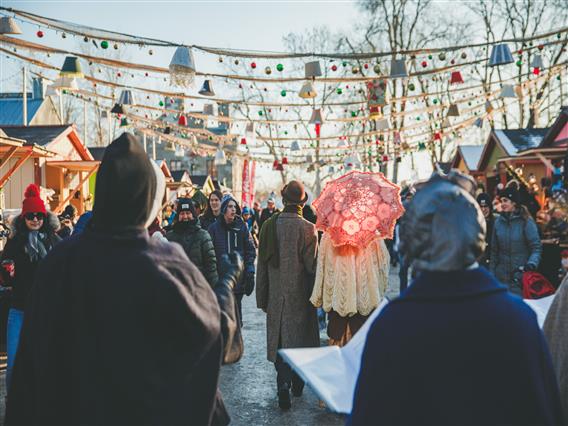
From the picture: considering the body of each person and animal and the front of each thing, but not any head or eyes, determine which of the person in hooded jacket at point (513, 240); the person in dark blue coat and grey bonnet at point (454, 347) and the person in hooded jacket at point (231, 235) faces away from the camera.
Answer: the person in dark blue coat and grey bonnet at point (454, 347)

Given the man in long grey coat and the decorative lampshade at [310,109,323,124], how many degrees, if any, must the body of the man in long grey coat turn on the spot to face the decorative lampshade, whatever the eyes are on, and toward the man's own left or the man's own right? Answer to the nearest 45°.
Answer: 0° — they already face it

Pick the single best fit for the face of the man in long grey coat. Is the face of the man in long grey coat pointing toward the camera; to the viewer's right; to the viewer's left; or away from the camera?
away from the camera

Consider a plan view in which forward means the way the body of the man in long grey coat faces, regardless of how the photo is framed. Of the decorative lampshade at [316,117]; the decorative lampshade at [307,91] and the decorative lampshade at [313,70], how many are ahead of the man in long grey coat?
3

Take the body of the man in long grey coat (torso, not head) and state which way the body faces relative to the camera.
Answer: away from the camera

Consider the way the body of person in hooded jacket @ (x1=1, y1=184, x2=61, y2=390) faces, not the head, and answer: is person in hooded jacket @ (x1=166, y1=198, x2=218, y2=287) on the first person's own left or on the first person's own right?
on the first person's own left

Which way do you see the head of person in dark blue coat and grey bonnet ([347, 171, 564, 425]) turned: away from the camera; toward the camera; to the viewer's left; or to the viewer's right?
away from the camera

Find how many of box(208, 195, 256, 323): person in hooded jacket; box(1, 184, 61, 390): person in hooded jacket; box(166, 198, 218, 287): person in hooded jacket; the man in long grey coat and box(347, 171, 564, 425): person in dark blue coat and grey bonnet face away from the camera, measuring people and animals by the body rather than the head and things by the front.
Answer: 2

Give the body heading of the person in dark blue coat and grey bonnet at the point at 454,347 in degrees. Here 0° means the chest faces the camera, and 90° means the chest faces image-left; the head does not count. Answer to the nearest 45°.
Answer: approximately 180°

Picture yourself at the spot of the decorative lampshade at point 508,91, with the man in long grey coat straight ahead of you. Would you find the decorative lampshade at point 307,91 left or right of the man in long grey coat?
right

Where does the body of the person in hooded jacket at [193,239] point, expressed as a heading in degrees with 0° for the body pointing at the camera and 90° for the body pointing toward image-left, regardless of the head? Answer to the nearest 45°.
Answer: approximately 0°
